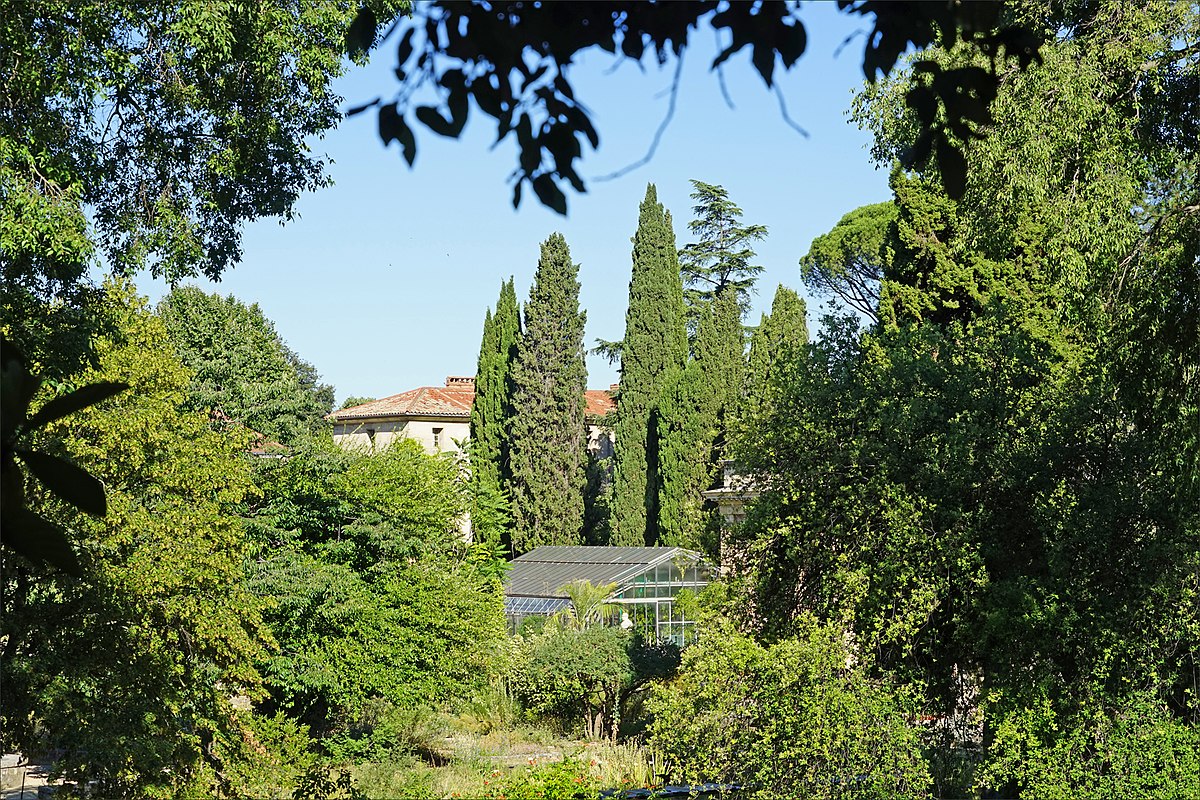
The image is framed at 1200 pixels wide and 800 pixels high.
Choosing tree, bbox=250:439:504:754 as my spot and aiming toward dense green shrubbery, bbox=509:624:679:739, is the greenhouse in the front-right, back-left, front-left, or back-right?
front-left
